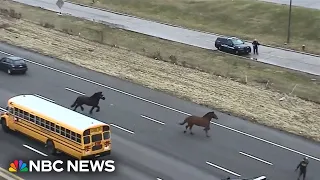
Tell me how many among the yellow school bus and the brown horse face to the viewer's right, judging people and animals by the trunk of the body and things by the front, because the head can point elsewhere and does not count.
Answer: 1

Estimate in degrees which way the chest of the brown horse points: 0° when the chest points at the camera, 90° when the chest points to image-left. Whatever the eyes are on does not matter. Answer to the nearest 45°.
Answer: approximately 270°
